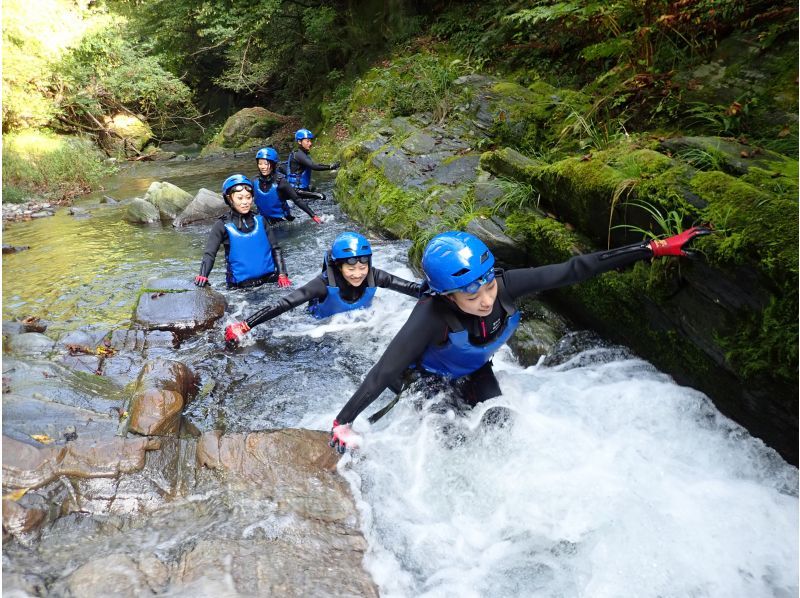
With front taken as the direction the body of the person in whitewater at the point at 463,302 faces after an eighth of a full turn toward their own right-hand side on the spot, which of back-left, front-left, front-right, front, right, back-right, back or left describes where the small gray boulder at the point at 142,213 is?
back-right

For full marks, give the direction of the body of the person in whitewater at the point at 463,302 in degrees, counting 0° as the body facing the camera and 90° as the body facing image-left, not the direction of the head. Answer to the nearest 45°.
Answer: approximately 315°

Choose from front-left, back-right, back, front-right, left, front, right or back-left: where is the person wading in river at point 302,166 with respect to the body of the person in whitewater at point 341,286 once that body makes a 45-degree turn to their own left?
left

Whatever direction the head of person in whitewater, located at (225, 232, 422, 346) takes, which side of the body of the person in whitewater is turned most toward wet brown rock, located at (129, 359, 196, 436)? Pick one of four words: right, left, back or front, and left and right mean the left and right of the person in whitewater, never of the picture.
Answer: right

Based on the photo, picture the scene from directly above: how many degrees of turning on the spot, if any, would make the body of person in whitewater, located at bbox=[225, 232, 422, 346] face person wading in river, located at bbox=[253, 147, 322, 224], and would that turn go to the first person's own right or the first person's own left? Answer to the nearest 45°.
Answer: approximately 135° to the first person's own left

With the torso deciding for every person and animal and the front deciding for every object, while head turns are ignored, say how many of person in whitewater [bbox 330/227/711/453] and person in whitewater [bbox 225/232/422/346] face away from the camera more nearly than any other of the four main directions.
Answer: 0

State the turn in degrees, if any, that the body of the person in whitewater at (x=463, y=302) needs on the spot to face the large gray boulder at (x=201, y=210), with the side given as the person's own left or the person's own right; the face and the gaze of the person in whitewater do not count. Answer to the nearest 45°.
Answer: approximately 180°

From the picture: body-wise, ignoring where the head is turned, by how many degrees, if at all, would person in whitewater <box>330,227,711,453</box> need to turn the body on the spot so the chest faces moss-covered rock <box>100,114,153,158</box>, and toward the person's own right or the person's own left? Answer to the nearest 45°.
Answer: approximately 180°

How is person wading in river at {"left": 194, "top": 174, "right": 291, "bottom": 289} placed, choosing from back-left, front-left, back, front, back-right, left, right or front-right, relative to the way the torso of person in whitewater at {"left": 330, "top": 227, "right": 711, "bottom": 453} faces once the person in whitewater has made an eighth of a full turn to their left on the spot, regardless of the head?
back-left

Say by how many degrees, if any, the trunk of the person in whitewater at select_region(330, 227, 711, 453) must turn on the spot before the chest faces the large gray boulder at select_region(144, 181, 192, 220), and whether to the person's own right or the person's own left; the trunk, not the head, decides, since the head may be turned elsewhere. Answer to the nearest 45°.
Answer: approximately 180°
